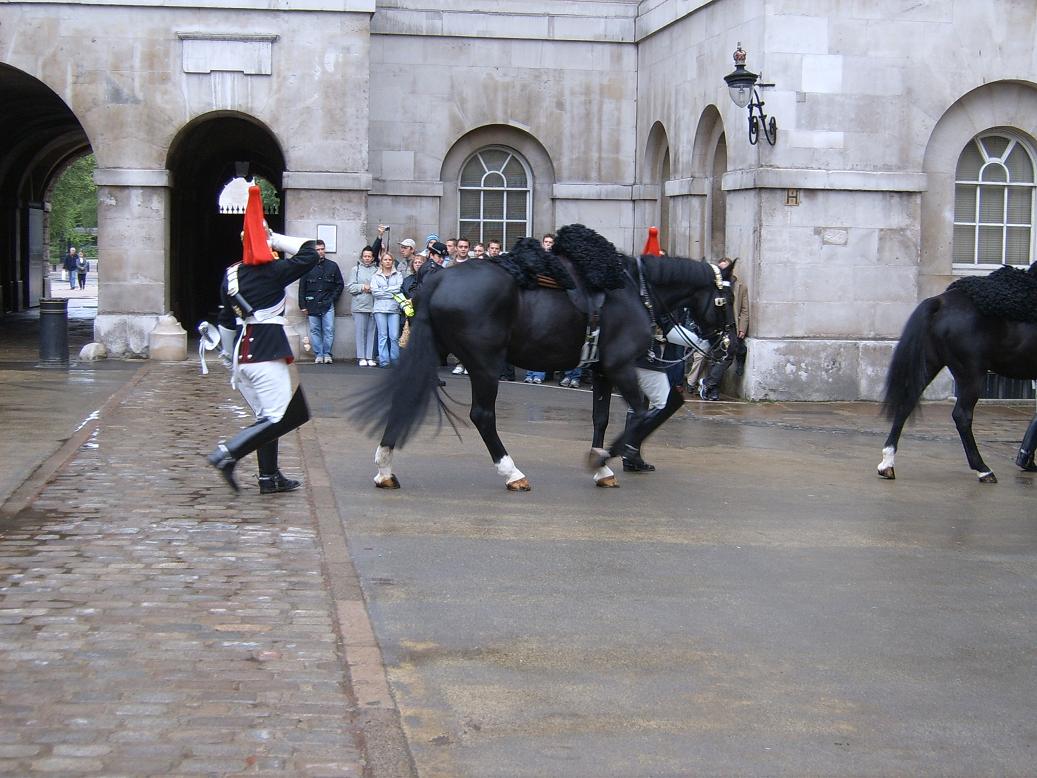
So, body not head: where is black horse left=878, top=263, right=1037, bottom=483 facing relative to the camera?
to the viewer's right

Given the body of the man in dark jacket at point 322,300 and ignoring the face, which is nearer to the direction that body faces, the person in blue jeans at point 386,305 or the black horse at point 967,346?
the black horse

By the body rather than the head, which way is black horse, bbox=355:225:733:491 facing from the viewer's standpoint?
to the viewer's right

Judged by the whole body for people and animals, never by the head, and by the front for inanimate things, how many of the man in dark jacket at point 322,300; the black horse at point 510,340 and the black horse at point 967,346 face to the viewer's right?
2

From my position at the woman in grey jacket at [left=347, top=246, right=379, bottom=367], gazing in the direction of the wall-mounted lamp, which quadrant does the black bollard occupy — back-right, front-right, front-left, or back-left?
back-right

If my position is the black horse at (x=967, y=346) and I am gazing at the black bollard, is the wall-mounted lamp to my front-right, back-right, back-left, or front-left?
front-right

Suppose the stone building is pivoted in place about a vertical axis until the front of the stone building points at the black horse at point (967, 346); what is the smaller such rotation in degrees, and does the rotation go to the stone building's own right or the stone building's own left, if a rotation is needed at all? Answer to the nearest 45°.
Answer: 0° — it already faces it

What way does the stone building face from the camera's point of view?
toward the camera

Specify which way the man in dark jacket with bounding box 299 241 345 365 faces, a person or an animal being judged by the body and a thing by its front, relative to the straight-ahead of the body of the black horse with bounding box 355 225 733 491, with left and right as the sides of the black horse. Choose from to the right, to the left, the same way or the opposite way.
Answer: to the right

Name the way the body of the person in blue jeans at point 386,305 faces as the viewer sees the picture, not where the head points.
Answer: toward the camera
